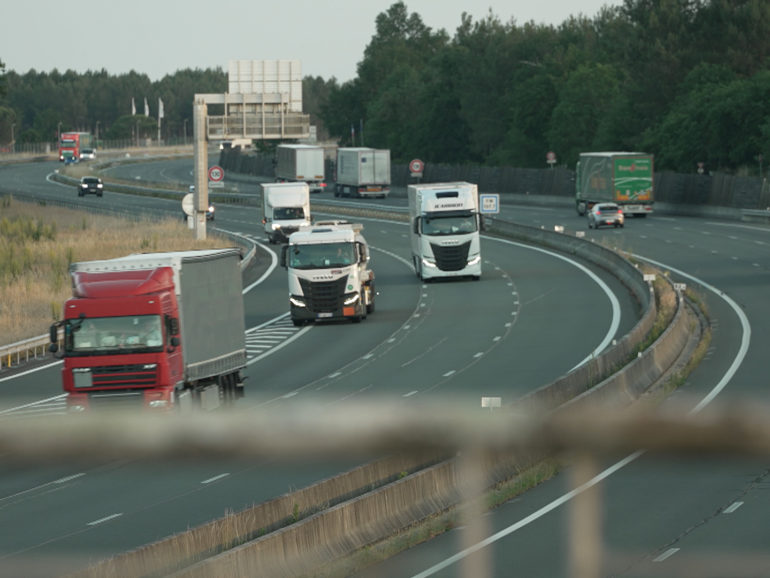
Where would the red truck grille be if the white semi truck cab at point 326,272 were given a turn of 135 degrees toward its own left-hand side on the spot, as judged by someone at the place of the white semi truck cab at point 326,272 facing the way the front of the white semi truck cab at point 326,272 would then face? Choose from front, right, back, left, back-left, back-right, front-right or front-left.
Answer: back-right

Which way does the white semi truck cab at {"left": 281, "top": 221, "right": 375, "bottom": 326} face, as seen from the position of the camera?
facing the viewer

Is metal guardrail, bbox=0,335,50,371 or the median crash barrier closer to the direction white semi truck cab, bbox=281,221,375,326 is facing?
the median crash barrier

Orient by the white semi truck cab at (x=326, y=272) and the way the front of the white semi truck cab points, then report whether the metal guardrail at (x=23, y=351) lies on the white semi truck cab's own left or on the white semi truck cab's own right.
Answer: on the white semi truck cab's own right

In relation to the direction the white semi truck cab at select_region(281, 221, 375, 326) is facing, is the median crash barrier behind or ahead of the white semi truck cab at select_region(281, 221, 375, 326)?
ahead
